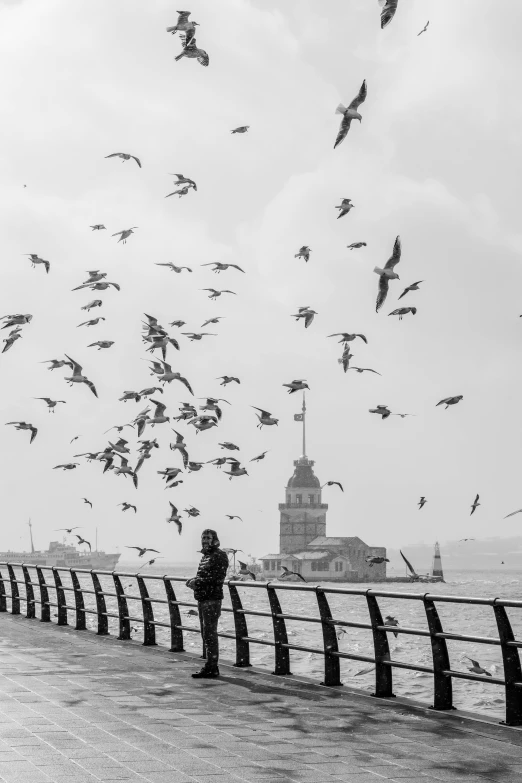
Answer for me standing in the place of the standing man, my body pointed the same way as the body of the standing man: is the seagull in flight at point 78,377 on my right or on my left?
on my right
